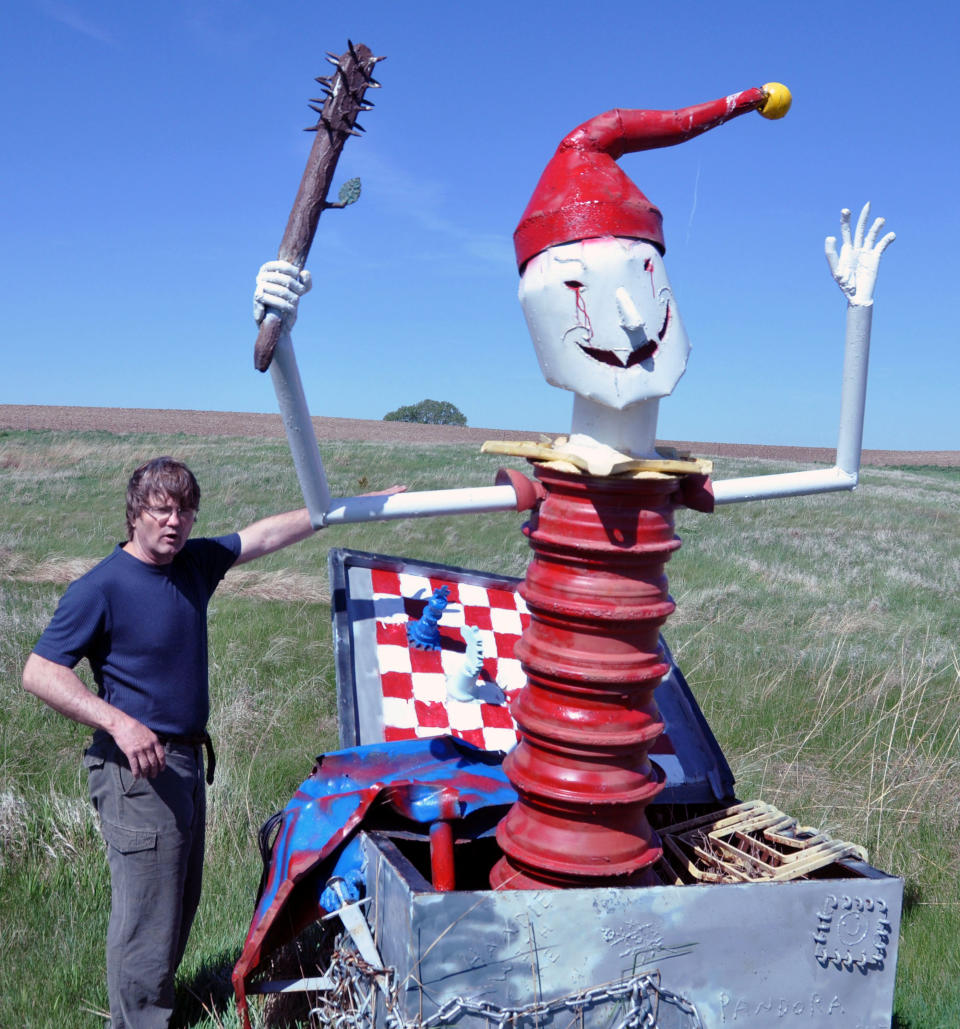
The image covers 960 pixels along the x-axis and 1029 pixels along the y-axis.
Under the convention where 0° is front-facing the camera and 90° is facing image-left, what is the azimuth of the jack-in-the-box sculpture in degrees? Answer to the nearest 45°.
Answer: approximately 0°

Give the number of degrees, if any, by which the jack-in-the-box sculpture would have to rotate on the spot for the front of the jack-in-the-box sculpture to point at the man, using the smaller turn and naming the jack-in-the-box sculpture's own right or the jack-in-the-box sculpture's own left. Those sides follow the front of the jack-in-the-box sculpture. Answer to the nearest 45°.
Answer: approximately 90° to the jack-in-the-box sculpture's own right
